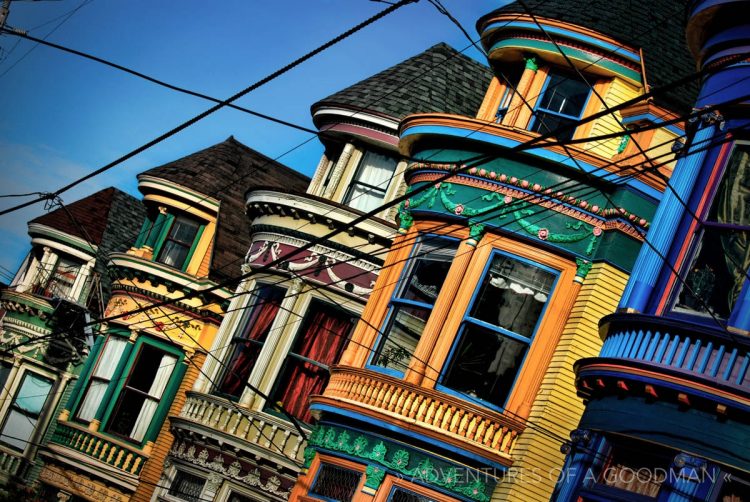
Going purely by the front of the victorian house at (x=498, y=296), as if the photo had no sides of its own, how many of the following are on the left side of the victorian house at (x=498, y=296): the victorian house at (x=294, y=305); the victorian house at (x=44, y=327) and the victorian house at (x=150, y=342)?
0

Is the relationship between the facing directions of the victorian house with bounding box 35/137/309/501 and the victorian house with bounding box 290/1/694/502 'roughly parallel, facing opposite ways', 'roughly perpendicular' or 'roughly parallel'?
roughly parallel

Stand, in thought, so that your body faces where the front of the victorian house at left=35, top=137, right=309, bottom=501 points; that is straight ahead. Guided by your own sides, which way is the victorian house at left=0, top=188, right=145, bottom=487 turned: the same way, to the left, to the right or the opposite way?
the same way

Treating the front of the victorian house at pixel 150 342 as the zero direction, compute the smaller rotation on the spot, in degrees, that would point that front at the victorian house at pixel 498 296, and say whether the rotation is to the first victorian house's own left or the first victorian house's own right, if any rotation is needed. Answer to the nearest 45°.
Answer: approximately 45° to the first victorian house's own left

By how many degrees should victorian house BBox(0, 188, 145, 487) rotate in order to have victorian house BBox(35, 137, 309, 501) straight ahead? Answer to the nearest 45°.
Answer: approximately 45° to its left

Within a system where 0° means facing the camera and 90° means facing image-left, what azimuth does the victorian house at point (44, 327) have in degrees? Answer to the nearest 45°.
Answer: approximately 45°

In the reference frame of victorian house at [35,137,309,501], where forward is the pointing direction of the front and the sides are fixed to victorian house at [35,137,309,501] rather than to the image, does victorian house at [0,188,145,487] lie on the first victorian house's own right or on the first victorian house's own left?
on the first victorian house's own right

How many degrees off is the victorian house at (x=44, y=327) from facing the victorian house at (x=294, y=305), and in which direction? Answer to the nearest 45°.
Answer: approximately 45° to its left

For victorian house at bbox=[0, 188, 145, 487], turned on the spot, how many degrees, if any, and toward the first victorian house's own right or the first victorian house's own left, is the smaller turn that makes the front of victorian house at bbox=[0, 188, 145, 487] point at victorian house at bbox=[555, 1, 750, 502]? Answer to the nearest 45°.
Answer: approximately 45° to the first victorian house's own left

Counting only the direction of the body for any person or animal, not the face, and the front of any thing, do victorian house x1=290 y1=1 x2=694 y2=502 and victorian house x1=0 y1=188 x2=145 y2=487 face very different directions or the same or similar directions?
same or similar directions

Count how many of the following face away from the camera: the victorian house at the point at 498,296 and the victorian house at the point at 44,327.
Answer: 0
